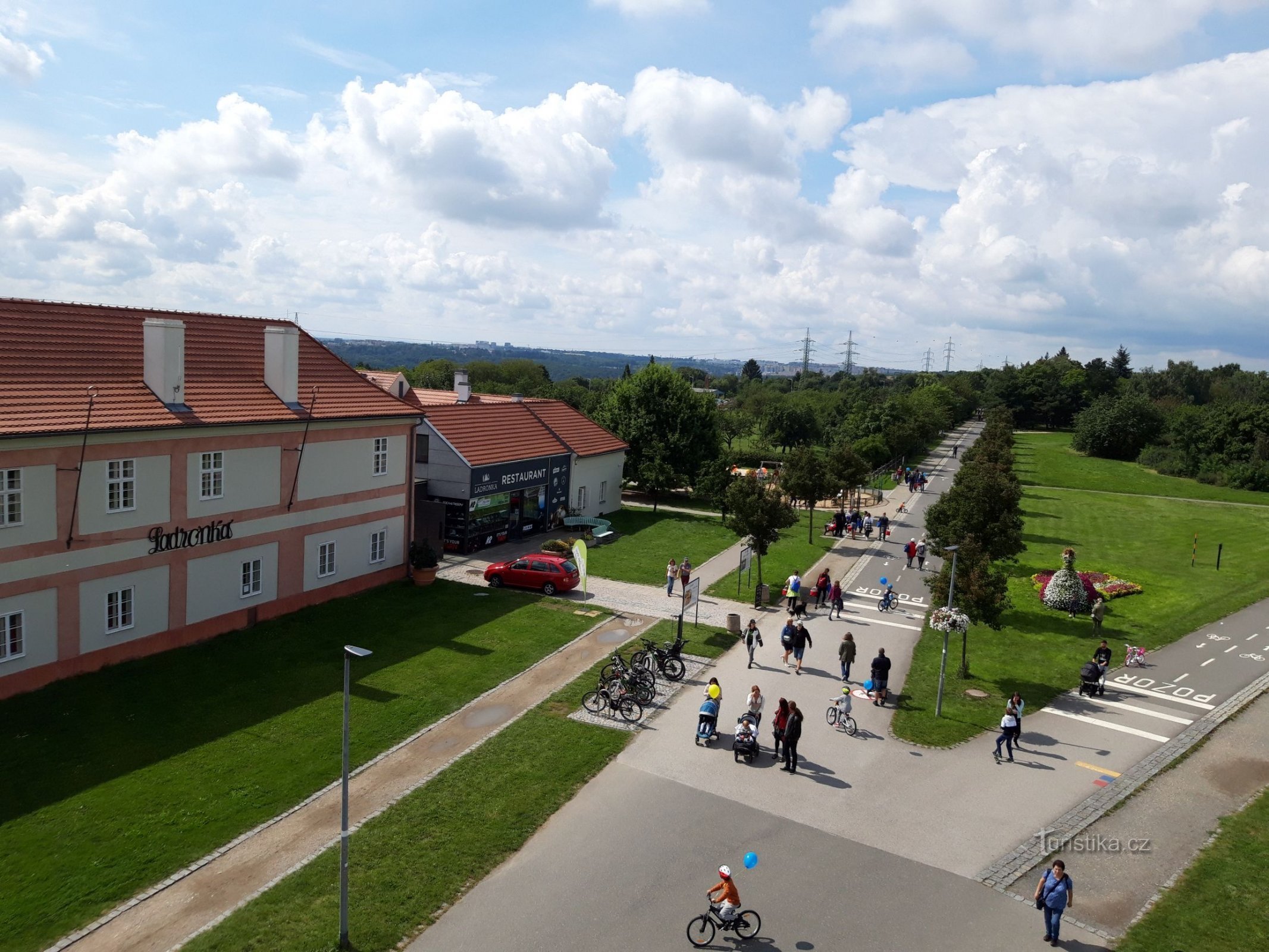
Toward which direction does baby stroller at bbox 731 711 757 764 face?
toward the camera

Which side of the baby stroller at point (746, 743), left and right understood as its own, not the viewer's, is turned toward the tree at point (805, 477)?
back

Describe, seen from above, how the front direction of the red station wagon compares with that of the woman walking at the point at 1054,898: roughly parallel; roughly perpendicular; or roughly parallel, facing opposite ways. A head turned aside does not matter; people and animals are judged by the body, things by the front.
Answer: roughly perpendicular

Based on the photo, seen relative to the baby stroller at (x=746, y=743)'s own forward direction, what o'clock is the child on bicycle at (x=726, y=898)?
The child on bicycle is roughly at 12 o'clock from the baby stroller.

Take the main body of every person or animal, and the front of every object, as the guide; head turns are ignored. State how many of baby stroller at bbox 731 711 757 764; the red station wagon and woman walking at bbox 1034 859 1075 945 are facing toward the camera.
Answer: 2

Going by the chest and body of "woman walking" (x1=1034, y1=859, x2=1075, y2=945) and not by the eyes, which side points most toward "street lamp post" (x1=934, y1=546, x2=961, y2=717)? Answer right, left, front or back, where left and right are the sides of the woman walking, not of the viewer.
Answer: back

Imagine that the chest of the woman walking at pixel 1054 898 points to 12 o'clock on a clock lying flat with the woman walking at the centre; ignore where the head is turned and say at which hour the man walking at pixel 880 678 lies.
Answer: The man walking is roughly at 5 o'clock from the woman walking.

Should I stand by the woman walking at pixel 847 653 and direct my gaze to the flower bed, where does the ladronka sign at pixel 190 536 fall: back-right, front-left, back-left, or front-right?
back-left

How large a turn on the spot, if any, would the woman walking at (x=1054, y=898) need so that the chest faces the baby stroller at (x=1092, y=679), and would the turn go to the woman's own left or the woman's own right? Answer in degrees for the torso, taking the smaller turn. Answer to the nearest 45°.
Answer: approximately 180°

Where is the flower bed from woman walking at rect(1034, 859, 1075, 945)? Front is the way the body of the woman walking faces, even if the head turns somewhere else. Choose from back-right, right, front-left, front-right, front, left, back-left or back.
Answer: back

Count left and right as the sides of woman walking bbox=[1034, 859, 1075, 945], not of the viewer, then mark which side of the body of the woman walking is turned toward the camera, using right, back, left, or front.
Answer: front
